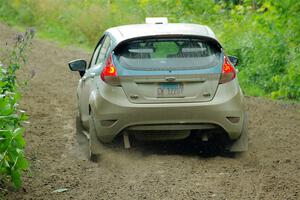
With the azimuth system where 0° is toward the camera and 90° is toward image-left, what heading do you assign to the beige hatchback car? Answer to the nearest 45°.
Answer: approximately 180°
